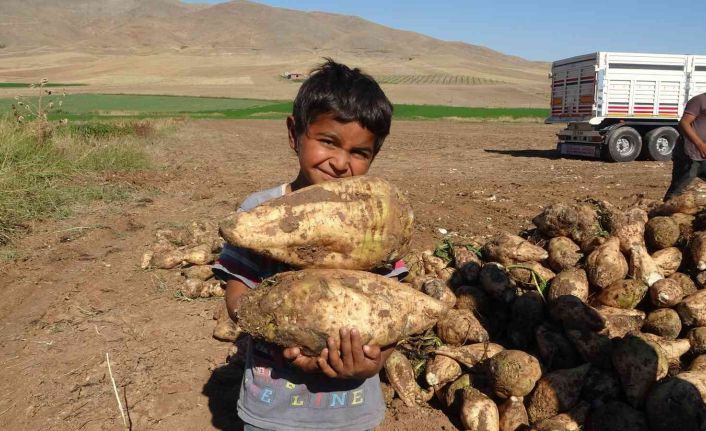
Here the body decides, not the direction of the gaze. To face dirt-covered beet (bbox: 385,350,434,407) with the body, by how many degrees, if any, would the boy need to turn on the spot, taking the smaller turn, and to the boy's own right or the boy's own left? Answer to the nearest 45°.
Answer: approximately 135° to the boy's own left

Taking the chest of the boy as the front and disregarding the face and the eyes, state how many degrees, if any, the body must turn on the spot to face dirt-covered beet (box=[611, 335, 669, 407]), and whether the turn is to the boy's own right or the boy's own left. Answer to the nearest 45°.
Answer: approximately 90° to the boy's own left

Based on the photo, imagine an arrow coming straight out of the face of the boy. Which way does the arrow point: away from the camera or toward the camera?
toward the camera

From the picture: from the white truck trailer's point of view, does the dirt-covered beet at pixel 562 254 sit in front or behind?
behind

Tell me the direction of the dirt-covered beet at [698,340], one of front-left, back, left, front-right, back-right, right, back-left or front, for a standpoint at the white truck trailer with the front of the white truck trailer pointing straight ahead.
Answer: back-right

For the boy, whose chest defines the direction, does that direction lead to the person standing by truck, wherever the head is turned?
no

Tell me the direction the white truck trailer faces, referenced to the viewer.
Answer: facing away from the viewer and to the right of the viewer

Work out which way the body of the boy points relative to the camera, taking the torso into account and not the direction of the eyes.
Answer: toward the camera

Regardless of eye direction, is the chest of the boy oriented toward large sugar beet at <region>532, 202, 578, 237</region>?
no

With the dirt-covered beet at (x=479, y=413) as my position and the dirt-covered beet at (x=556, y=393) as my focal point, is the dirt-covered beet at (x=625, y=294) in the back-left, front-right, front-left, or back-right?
front-left

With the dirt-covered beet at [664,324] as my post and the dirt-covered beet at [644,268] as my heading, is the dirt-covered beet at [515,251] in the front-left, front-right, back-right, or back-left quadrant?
front-left

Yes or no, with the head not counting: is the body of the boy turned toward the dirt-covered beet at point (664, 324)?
no

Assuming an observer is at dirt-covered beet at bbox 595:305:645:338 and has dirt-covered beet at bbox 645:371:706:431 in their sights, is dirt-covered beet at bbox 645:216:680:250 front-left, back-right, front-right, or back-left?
back-left

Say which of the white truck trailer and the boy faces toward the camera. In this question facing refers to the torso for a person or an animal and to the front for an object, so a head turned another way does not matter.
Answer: the boy

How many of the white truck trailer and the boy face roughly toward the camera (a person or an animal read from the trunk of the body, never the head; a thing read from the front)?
1
